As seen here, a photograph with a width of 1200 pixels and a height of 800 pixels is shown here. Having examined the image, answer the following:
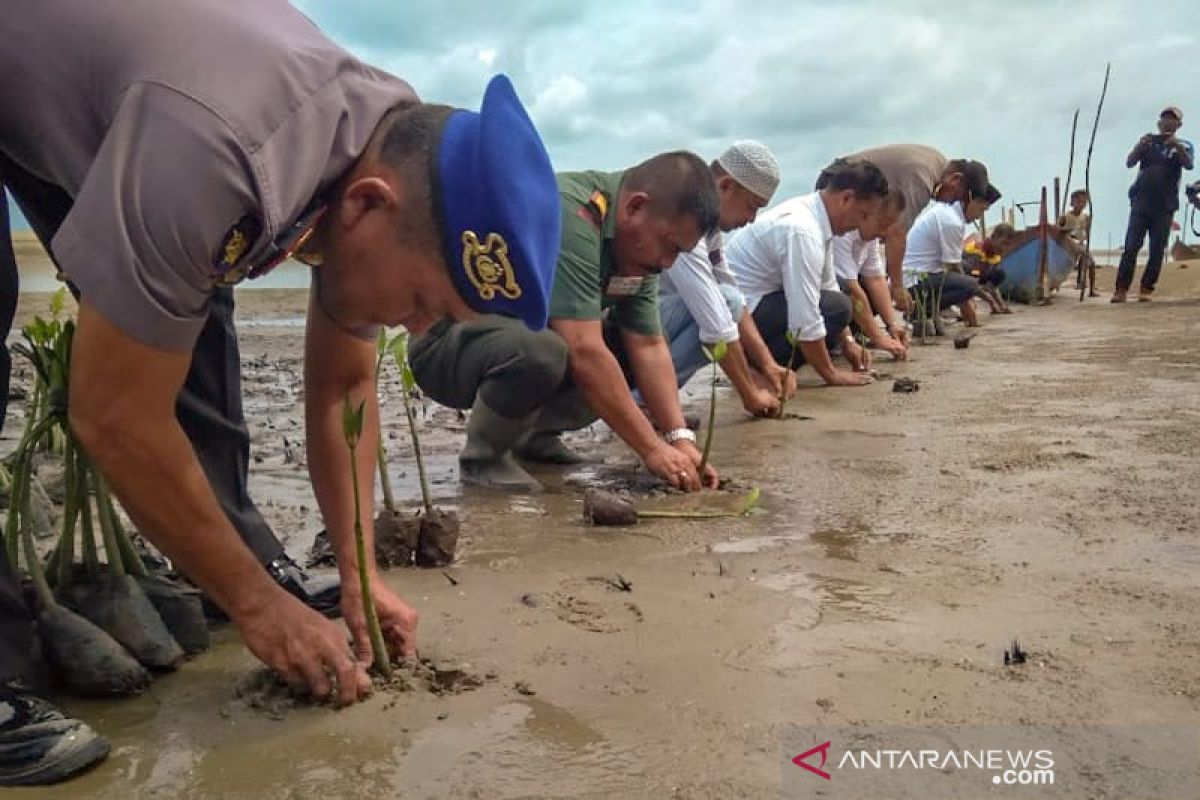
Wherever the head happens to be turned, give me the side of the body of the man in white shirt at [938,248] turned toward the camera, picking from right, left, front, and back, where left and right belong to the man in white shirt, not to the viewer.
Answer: right

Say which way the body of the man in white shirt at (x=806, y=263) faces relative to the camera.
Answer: to the viewer's right

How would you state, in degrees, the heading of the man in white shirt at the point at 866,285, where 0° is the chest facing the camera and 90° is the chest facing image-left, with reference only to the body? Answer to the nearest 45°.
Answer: approximately 315°

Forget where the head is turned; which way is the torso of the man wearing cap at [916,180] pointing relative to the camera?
to the viewer's right

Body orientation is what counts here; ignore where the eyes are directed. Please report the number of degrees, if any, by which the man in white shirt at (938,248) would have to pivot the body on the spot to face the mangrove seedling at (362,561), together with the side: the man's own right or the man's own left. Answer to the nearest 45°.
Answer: approximately 90° to the man's own right

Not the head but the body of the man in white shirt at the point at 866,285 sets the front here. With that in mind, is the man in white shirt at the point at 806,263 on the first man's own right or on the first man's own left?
on the first man's own right

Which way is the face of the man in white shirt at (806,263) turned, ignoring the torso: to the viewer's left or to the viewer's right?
to the viewer's right

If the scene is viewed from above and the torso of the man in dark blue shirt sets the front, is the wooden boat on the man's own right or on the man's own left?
on the man's own right

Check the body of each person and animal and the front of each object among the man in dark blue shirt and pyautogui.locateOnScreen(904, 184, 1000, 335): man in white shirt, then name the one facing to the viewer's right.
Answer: the man in white shirt

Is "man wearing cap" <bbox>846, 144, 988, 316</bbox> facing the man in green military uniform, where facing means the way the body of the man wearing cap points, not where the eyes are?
no

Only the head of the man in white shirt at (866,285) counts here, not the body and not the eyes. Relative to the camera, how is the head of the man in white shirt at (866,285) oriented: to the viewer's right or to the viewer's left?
to the viewer's right

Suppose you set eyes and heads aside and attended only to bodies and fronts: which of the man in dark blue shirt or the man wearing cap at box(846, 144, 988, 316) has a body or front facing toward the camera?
the man in dark blue shirt

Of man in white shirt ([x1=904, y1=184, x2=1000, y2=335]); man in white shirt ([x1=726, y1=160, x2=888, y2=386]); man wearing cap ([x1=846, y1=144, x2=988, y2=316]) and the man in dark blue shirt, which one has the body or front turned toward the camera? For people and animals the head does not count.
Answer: the man in dark blue shirt

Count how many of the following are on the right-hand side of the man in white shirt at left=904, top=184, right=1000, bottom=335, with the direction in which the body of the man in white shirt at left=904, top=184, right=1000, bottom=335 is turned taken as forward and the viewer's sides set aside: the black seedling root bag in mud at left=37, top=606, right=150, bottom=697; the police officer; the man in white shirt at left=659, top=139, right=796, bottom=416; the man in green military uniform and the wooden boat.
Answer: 4

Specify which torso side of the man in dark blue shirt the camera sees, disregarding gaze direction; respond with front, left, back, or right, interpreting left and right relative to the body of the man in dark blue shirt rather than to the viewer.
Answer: front

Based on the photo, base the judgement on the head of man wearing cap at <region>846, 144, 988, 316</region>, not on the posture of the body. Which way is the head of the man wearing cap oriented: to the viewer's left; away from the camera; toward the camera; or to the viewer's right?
to the viewer's right

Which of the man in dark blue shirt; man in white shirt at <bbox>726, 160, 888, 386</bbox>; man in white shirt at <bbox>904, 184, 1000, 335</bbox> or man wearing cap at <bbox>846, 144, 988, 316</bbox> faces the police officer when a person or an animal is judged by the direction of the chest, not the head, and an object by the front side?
the man in dark blue shirt

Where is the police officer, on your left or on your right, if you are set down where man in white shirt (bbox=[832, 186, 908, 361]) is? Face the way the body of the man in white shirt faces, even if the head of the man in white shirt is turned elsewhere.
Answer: on your right

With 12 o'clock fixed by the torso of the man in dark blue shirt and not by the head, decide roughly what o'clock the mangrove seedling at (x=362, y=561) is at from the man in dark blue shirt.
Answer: The mangrove seedling is roughly at 12 o'clock from the man in dark blue shirt.

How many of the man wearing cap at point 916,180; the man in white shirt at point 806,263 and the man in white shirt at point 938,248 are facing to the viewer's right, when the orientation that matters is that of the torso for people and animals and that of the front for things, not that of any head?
3
